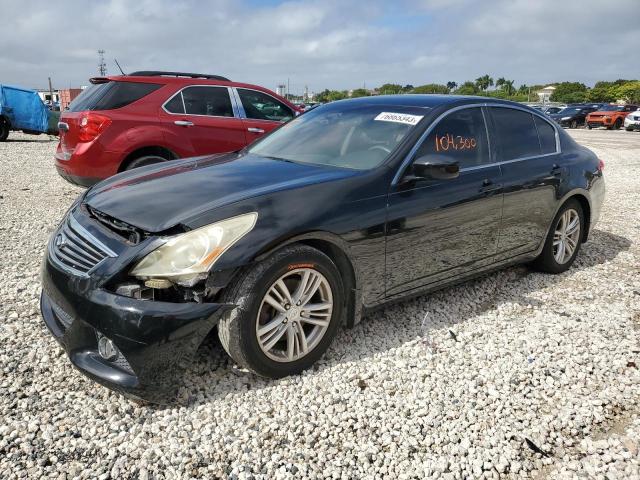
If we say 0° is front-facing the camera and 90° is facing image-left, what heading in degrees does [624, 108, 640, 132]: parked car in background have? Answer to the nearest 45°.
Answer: approximately 45°

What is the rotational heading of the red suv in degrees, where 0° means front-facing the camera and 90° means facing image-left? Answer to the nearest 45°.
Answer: approximately 225°

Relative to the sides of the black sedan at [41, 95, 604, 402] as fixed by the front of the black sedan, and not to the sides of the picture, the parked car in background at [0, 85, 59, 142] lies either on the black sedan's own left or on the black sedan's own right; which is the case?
on the black sedan's own right

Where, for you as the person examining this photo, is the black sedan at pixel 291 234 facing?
facing the viewer and to the left of the viewer

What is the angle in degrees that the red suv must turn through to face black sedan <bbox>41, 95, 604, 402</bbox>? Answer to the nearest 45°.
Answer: approximately 135° to its right

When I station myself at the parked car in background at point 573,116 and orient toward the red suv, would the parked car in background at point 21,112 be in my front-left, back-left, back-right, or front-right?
front-right

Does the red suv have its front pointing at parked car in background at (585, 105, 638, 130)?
yes

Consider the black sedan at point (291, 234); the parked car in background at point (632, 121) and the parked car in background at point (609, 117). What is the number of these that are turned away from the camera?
0

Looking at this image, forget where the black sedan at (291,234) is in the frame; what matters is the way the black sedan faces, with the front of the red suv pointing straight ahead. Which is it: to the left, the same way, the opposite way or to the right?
the opposite way

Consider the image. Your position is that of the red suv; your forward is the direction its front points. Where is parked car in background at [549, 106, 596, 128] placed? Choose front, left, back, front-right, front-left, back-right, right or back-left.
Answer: front

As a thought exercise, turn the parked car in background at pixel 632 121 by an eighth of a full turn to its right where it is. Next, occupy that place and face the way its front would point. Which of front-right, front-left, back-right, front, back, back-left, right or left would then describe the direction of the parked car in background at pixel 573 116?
front-right

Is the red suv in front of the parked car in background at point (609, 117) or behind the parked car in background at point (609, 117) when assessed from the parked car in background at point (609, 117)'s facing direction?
in front

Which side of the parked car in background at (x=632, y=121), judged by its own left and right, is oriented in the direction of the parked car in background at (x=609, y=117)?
right

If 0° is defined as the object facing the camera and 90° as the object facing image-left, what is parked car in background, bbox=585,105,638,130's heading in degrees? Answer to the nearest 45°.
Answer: approximately 45°

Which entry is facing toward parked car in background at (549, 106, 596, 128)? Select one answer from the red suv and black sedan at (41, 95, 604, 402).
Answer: the red suv
